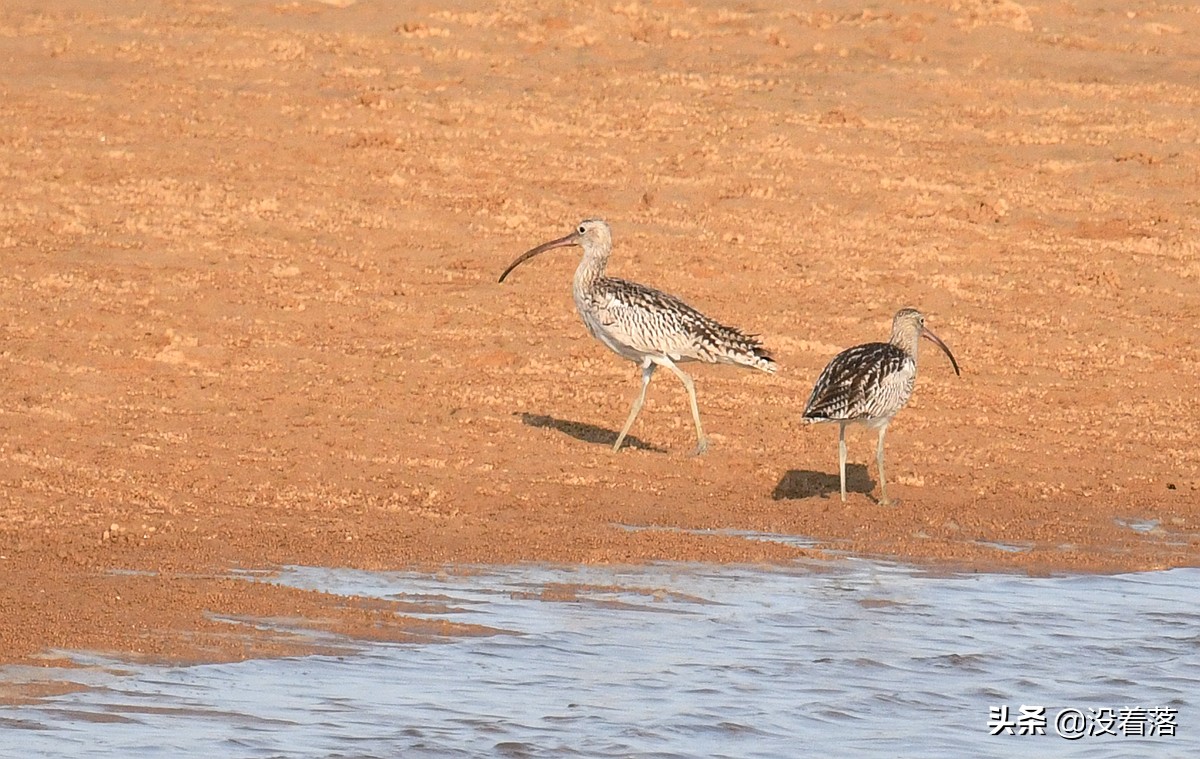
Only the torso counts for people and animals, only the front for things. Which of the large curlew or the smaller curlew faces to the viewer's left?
the large curlew

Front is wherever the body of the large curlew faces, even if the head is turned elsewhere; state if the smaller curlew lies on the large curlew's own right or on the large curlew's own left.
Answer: on the large curlew's own left

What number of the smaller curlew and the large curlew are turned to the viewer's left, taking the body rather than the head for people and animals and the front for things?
1

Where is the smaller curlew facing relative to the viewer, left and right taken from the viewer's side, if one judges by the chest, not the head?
facing away from the viewer and to the right of the viewer

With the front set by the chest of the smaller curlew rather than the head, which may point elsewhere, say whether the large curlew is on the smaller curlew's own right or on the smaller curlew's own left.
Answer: on the smaller curlew's own left

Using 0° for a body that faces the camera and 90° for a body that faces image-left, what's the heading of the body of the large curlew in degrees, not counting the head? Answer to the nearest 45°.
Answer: approximately 90°
